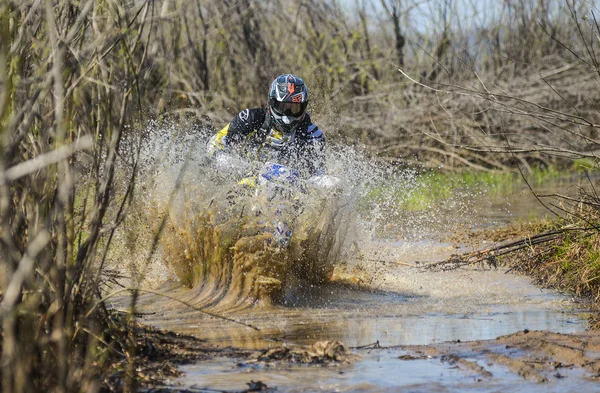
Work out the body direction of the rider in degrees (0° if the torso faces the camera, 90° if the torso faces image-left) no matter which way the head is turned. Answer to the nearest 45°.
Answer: approximately 0°

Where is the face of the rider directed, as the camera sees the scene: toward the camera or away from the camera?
toward the camera

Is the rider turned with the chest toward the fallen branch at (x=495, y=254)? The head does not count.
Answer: no
